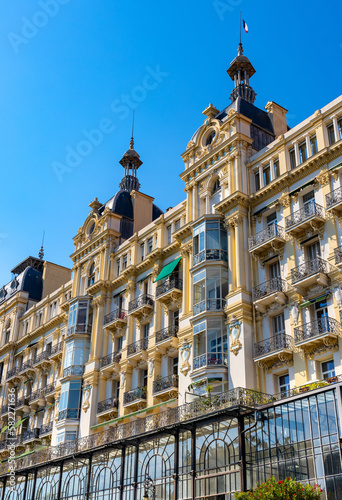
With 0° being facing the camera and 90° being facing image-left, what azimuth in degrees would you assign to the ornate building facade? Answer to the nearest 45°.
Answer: approximately 45°
